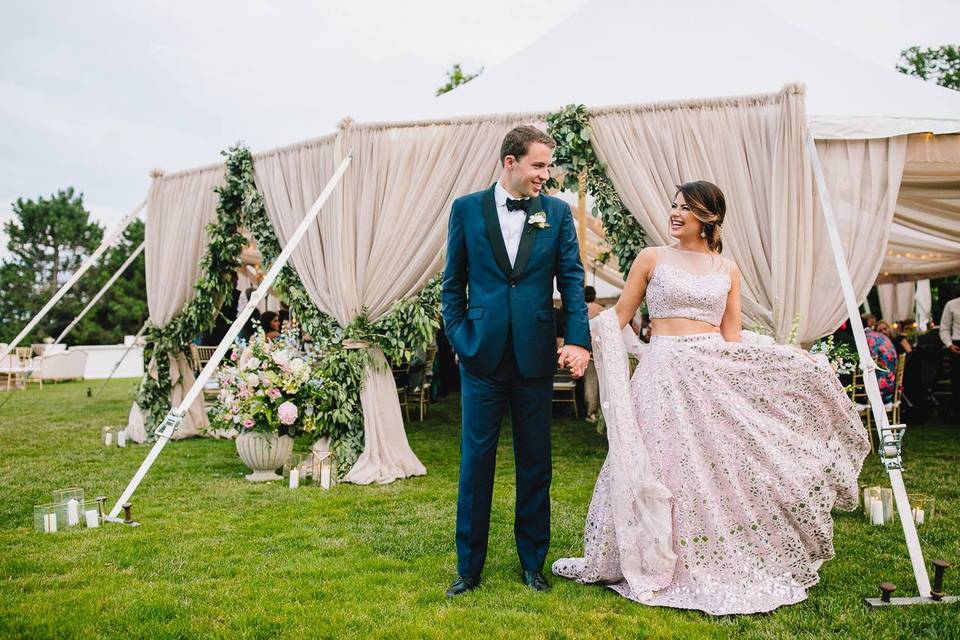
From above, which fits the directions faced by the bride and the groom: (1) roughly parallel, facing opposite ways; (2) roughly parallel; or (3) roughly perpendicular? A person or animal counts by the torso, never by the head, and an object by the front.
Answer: roughly parallel

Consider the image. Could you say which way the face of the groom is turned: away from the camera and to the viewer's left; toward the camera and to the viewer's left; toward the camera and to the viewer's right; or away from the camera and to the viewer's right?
toward the camera and to the viewer's right

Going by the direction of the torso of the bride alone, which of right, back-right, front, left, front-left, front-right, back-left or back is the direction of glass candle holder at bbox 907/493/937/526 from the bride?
back-left

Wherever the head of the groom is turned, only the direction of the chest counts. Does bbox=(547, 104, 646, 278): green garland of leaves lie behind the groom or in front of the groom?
behind

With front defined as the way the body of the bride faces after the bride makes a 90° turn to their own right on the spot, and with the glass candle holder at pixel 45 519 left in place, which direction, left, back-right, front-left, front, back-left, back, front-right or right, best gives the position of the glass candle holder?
front

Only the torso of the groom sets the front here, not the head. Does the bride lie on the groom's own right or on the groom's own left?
on the groom's own left

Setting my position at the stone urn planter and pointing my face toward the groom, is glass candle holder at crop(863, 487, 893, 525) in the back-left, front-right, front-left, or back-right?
front-left

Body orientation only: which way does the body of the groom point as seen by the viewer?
toward the camera

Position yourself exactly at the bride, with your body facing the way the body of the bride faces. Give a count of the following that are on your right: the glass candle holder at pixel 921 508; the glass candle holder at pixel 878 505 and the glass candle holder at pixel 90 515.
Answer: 1

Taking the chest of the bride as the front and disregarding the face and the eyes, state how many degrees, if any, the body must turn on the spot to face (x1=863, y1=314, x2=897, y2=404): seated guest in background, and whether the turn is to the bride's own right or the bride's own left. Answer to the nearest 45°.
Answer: approximately 180°

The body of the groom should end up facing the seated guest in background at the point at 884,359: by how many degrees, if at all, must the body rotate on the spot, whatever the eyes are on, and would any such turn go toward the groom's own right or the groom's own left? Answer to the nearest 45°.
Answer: approximately 135° to the groom's own left

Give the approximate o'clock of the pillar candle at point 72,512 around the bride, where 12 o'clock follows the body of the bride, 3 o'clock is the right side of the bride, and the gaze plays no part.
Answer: The pillar candle is roughly at 3 o'clock from the bride.

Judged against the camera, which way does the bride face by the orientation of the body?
toward the camera

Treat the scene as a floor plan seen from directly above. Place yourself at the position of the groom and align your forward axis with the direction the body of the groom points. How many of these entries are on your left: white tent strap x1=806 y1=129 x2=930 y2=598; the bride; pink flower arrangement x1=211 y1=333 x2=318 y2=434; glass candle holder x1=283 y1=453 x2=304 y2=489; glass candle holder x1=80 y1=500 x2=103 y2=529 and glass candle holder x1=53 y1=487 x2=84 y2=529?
2

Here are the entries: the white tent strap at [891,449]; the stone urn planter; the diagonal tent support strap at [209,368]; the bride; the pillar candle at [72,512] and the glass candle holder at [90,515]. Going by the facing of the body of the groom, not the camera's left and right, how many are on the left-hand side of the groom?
2
